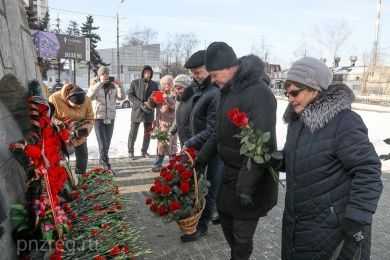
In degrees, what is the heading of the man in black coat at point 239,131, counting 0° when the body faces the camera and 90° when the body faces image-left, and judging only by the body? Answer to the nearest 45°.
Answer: approximately 90°

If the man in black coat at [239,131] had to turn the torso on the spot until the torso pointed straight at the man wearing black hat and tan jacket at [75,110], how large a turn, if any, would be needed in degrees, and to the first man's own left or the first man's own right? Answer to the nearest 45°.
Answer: approximately 45° to the first man's own right

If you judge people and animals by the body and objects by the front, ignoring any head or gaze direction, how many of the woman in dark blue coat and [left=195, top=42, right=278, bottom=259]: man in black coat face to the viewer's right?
0

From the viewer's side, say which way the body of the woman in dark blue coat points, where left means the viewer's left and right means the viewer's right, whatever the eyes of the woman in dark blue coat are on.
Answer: facing the viewer and to the left of the viewer

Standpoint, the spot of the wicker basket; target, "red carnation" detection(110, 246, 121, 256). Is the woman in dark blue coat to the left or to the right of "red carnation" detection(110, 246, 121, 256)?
left
